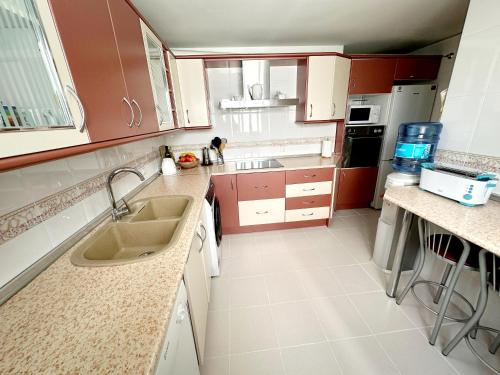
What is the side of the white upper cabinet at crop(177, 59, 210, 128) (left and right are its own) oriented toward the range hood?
left

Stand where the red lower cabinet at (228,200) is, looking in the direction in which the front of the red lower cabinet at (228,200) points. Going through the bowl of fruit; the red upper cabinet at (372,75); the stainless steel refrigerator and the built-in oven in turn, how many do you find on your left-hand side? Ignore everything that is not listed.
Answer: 3

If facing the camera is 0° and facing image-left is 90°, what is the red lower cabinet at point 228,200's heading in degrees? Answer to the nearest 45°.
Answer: approximately 0°

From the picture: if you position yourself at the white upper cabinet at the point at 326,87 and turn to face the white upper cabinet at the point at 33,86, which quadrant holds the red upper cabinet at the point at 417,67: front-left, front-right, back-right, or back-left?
back-left

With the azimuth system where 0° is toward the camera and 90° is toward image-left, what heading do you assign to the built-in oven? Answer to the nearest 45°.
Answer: approximately 0°
